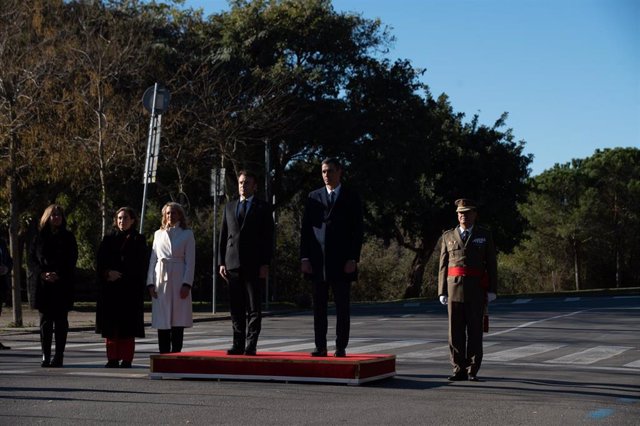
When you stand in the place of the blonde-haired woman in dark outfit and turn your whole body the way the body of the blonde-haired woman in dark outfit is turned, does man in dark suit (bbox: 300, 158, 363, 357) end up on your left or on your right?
on your left

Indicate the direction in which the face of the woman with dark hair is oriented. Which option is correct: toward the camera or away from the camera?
toward the camera

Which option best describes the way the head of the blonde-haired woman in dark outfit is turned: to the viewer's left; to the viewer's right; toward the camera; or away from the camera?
toward the camera

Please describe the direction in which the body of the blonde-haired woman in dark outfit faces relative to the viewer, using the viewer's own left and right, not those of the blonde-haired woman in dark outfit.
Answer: facing the viewer

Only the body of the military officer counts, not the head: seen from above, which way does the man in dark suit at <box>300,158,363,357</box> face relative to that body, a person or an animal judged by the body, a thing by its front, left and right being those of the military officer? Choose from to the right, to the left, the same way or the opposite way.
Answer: the same way

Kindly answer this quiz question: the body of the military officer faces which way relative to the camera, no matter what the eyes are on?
toward the camera

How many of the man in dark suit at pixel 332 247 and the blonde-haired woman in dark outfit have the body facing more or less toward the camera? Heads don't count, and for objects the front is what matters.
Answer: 2

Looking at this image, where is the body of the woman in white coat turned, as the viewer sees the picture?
toward the camera

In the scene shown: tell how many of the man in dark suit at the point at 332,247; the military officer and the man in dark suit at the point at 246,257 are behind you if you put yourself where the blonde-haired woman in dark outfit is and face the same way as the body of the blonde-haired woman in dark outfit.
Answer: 0

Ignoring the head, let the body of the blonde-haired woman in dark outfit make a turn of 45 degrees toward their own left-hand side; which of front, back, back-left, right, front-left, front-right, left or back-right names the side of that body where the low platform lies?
front

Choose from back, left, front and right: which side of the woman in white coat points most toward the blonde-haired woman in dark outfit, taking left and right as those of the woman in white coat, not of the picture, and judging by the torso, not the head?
right

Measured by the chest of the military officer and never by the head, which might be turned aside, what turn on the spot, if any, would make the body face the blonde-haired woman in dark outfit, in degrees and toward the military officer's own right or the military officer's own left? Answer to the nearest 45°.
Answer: approximately 90° to the military officer's own right

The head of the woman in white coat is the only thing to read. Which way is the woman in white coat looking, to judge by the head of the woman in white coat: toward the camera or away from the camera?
toward the camera

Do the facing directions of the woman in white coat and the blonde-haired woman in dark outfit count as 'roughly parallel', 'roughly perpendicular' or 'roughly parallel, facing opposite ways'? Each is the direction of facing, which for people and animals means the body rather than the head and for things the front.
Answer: roughly parallel

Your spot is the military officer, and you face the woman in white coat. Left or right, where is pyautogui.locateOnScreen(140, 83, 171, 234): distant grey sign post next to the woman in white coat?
right

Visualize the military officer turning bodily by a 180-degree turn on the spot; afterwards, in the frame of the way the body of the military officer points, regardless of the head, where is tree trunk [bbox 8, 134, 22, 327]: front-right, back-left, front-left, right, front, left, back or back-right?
front-left

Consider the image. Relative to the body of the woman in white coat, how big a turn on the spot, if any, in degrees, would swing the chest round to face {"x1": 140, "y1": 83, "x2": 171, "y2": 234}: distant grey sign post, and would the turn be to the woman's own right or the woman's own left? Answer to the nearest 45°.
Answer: approximately 180°
